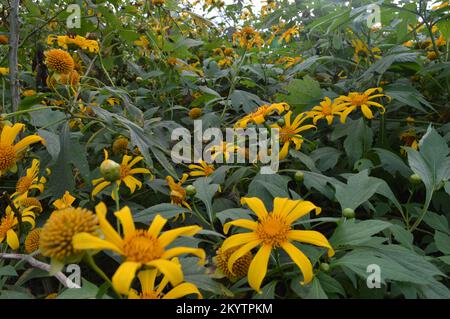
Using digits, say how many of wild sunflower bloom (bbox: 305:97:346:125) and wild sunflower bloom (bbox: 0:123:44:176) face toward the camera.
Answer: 2

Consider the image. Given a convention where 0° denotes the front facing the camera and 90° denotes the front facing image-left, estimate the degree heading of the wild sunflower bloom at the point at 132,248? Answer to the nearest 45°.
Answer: approximately 0°

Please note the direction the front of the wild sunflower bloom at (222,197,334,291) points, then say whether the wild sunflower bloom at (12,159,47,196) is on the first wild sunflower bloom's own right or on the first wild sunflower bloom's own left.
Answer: on the first wild sunflower bloom's own right
